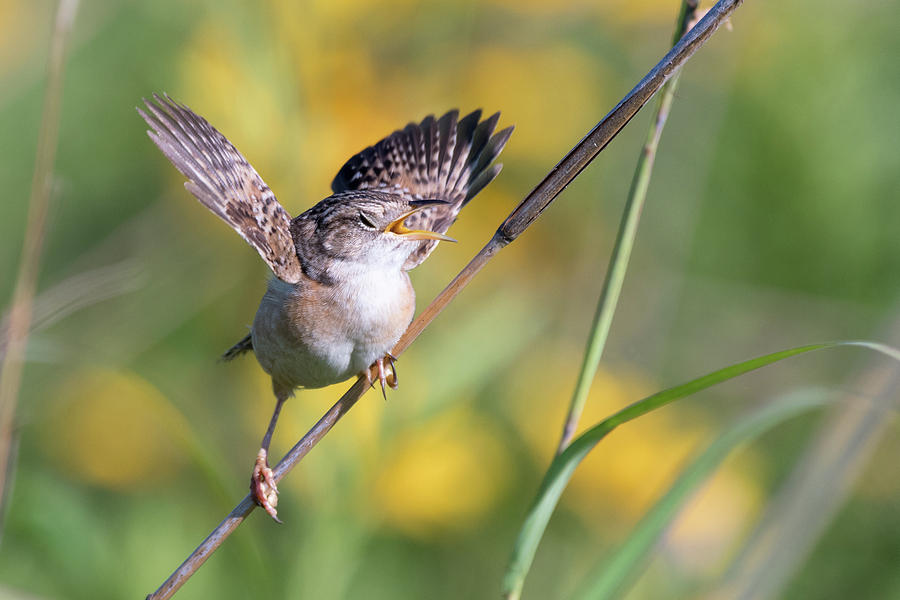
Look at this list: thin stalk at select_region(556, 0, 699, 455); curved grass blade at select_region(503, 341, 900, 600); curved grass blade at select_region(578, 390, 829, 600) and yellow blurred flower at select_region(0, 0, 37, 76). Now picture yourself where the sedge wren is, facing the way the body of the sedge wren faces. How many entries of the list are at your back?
1

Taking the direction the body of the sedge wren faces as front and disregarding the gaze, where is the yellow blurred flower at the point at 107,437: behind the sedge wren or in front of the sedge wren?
behind

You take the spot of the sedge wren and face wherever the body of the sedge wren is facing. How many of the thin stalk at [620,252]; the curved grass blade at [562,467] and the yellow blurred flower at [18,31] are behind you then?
1

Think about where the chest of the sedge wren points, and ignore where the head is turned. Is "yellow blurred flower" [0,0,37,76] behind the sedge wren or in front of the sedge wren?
behind

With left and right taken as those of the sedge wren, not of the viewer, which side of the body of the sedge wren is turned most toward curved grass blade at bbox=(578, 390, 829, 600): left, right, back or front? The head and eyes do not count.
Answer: left

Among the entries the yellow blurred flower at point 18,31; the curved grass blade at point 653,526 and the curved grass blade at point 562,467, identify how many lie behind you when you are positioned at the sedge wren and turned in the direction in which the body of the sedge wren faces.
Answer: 1

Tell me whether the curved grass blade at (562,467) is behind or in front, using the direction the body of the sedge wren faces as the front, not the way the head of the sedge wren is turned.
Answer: in front

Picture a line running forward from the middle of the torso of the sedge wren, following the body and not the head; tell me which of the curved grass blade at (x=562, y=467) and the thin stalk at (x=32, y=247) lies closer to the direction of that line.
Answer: the curved grass blade
